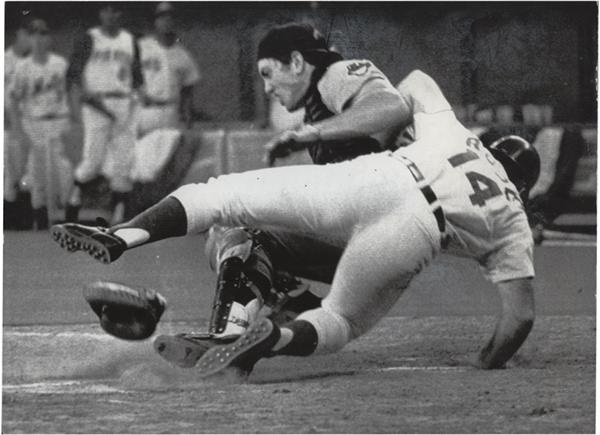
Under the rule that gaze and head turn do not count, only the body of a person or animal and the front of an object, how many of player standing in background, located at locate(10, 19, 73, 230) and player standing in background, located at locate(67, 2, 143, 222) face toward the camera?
2

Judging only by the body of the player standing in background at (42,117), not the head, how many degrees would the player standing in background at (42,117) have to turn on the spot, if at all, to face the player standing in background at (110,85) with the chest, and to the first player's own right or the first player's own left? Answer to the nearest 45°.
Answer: approximately 45° to the first player's own left

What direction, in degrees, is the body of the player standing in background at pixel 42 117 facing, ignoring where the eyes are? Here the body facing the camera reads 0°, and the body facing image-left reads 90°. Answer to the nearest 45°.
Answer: approximately 0°

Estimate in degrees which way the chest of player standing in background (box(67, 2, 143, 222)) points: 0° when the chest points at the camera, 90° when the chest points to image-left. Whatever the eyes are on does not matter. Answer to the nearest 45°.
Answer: approximately 0°

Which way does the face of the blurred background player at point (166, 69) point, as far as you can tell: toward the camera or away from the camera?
toward the camera

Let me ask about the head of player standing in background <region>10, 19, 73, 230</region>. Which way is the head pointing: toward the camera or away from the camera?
toward the camera

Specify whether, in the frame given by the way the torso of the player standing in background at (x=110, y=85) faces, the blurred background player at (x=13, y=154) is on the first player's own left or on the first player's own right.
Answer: on the first player's own right

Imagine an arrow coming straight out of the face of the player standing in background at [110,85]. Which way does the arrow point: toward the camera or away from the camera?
toward the camera

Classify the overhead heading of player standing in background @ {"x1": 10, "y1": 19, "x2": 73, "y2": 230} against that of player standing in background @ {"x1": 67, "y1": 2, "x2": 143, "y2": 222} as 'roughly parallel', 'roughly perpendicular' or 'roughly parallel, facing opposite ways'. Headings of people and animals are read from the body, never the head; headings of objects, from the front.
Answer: roughly parallel

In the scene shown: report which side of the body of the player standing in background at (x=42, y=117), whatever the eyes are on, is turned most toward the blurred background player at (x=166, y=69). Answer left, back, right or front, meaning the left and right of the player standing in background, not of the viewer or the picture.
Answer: left
